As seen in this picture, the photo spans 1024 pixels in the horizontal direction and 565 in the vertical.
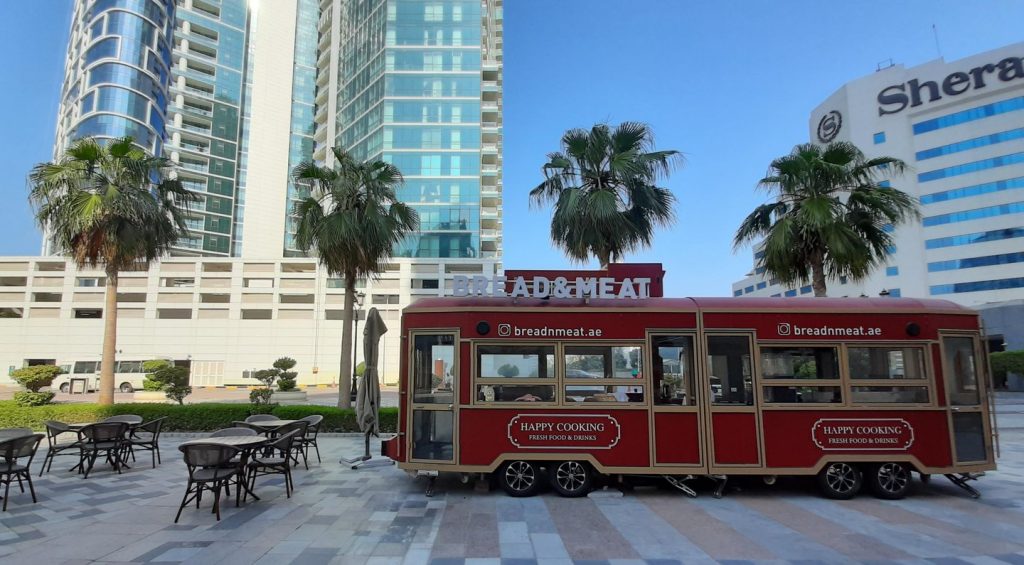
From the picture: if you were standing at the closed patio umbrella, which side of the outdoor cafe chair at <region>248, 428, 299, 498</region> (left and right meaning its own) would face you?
right

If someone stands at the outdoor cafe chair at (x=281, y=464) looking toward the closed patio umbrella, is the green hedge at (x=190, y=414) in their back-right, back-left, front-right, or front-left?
front-left

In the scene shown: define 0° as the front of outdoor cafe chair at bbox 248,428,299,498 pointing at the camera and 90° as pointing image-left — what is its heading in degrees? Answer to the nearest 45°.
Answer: approximately 135°

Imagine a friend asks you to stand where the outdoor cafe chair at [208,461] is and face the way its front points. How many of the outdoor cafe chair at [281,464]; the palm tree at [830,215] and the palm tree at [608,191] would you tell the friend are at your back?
0

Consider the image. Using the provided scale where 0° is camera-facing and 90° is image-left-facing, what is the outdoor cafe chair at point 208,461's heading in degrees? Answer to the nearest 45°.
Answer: approximately 225°

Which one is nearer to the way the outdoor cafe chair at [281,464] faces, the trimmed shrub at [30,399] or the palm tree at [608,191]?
the trimmed shrub

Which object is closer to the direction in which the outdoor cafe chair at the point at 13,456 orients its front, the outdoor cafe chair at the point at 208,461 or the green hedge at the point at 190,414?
the green hedge
